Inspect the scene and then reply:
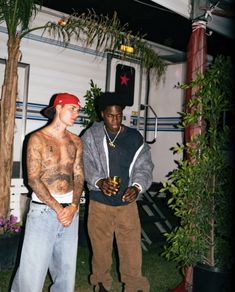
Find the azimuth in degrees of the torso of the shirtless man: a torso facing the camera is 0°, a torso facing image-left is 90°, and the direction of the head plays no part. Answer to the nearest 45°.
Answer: approximately 315°

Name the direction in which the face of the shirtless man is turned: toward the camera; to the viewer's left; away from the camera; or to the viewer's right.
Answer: to the viewer's right

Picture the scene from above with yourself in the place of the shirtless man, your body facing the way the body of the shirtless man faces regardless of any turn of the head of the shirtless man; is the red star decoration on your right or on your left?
on your left

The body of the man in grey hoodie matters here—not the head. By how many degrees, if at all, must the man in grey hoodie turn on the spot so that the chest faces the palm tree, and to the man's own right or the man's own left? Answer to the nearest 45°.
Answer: approximately 135° to the man's own right

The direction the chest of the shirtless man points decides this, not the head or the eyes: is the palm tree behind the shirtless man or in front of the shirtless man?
behind

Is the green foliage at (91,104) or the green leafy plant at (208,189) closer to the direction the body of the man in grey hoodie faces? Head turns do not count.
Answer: the green leafy plant

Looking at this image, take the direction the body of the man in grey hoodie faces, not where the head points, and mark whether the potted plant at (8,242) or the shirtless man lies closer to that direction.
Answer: the shirtless man

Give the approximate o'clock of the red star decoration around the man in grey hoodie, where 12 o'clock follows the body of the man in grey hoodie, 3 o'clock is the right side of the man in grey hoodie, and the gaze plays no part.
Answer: The red star decoration is roughly at 6 o'clock from the man in grey hoodie.

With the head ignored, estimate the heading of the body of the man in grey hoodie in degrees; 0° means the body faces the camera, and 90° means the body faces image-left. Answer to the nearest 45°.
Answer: approximately 0°

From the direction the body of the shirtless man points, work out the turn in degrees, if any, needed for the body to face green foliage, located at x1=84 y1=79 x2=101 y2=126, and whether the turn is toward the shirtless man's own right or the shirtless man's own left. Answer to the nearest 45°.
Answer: approximately 135° to the shirtless man's own left

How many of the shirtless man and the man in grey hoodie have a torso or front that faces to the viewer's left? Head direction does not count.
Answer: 0
